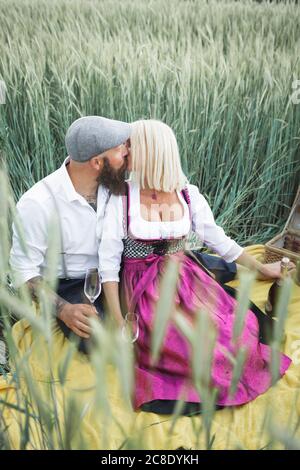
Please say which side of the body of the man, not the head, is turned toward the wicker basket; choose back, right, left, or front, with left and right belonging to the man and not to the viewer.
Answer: left

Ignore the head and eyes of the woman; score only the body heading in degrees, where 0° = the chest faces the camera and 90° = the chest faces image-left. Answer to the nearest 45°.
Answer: approximately 0°

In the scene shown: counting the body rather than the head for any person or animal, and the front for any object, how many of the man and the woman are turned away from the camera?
0

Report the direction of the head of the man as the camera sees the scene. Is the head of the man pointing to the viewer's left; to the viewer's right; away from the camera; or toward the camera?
to the viewer's right

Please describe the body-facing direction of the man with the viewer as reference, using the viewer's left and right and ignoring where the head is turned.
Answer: facing the viewer and to the right of the viewer
